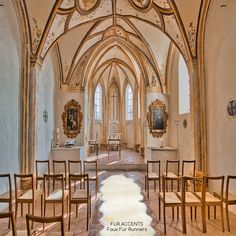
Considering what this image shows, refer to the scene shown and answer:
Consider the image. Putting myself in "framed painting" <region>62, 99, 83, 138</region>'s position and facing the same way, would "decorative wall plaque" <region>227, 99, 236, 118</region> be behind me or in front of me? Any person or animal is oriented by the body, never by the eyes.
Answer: in front

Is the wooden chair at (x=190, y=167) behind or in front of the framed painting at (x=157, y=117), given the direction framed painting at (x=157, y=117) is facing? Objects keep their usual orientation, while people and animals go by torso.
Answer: in front
